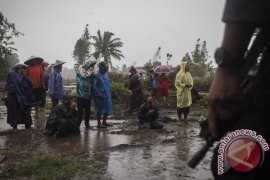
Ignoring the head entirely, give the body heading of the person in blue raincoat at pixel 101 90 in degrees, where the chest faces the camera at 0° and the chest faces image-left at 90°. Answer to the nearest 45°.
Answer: approximately 315°

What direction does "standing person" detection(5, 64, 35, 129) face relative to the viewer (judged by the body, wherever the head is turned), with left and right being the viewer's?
facing to the right of the viewer

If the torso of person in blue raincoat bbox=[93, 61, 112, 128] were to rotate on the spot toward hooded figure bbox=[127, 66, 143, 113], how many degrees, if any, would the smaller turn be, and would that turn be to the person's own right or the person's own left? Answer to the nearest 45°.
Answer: approximately 135° to the person's own left

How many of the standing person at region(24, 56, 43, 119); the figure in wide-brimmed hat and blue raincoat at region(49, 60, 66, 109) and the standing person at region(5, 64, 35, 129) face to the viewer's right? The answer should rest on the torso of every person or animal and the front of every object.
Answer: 2

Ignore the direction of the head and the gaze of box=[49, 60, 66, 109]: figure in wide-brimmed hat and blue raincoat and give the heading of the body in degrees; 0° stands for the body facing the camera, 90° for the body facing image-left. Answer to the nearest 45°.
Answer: approximately 270°

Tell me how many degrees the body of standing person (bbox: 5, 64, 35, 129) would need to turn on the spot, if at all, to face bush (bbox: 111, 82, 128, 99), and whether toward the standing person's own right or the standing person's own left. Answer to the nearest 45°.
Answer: approximately 45° to the standing person's own left
